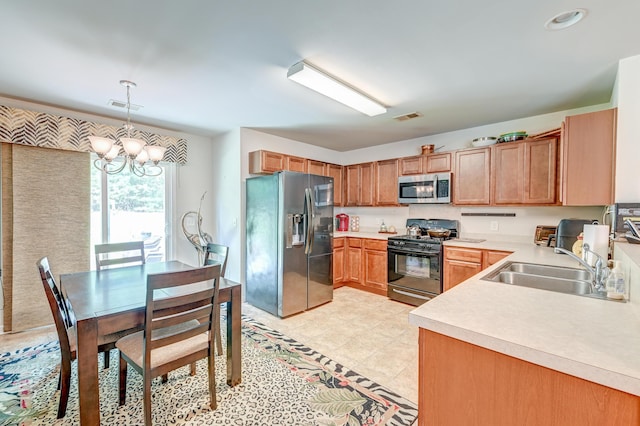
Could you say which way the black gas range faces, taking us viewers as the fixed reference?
facing the viewer and to the left of the viewer

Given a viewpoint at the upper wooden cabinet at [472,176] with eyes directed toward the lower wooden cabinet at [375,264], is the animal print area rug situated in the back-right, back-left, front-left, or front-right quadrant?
front-left

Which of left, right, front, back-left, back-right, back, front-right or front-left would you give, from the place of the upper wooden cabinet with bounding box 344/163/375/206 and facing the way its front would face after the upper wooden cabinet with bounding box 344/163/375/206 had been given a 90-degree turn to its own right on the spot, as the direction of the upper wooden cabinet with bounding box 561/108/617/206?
back

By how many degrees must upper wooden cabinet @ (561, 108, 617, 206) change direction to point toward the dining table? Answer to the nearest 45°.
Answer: approximately 45° to its left

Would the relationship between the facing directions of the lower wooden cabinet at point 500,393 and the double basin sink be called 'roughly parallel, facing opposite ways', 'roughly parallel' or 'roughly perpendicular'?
roughly parallel

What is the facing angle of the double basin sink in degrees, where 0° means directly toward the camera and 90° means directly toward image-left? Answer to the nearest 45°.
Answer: approximately 90°

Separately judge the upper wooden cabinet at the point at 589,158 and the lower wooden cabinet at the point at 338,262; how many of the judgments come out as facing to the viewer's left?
1

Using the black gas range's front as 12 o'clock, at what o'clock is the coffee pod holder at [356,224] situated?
The coffee pod holder is roughly at 3 o'clock from the black gas range.

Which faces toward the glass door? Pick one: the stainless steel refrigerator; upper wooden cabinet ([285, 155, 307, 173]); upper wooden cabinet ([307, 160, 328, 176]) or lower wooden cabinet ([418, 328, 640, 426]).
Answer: the lower wooden cabinet

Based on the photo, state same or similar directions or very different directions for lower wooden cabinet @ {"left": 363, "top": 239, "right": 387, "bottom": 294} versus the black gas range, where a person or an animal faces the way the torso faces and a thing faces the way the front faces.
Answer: same or similar directions

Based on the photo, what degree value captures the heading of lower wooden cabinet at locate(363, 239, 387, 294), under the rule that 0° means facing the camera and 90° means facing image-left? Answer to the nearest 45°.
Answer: approximately 45°

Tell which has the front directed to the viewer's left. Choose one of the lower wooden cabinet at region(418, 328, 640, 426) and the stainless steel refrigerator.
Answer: the lower wooden cabinet
